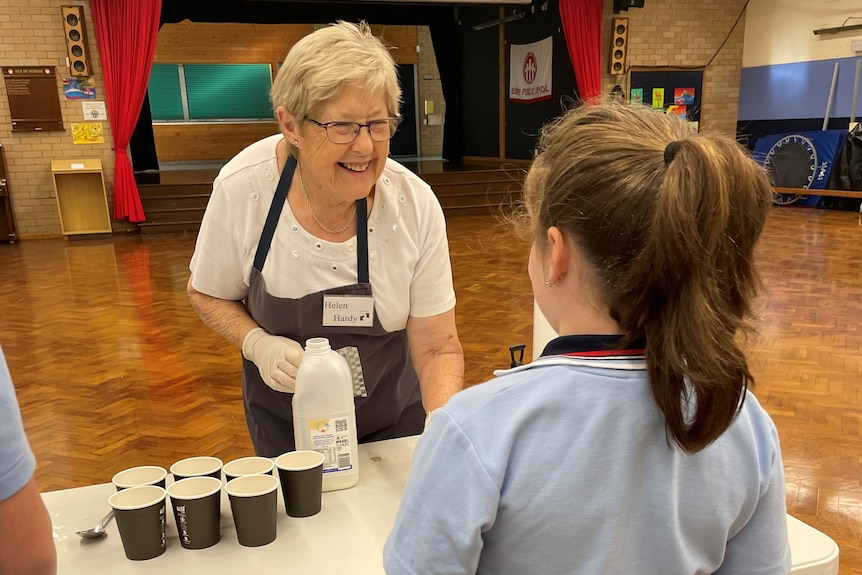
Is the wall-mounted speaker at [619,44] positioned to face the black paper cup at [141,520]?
yes

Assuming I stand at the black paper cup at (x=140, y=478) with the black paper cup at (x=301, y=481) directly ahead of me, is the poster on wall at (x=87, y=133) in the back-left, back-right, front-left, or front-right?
back-left

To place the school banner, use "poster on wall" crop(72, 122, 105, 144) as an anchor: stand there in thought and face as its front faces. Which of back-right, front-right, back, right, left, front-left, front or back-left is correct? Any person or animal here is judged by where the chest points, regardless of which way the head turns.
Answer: left

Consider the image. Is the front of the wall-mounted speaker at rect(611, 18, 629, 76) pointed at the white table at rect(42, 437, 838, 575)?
yes

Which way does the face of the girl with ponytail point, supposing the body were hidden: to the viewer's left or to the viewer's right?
to the viewer's left

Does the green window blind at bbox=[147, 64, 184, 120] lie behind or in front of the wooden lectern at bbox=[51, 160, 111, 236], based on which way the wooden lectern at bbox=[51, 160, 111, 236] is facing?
behind

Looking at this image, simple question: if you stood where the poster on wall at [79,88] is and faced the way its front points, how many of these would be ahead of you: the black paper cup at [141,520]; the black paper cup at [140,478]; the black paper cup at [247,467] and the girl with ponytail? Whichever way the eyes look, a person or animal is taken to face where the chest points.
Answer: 4

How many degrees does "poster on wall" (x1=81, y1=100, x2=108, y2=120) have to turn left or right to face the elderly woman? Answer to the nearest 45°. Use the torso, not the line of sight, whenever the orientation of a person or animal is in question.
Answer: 0° — it already faces them

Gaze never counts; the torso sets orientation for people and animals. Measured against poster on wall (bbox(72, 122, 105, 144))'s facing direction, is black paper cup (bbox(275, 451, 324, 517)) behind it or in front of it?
in front

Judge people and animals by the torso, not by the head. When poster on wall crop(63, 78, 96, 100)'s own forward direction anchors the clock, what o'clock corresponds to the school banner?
The school banner is roughly at 9 o'clock from the poster on wall.

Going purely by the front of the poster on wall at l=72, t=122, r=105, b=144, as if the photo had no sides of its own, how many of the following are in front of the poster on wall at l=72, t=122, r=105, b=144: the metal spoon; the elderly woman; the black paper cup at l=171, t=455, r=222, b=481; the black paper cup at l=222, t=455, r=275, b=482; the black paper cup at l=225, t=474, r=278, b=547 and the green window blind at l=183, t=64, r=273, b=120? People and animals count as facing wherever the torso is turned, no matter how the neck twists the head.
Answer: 5
